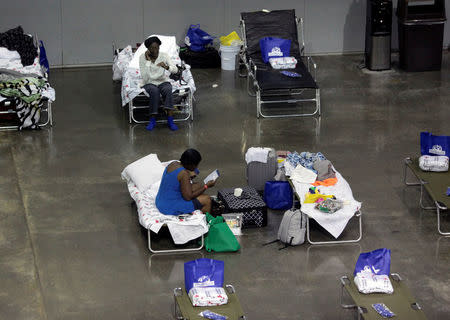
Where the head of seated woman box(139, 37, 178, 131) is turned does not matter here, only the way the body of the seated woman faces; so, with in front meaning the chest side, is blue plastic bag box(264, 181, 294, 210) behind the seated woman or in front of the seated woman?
in front

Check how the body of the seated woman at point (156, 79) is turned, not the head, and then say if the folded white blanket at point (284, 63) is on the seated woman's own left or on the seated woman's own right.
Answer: on the seated woman's own left

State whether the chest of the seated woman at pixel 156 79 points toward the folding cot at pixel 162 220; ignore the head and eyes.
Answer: yes

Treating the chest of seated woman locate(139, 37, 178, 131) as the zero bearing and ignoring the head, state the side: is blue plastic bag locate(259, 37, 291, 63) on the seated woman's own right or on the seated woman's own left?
on the seated woman's own left

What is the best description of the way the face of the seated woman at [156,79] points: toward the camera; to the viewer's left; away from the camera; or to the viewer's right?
toward the camera

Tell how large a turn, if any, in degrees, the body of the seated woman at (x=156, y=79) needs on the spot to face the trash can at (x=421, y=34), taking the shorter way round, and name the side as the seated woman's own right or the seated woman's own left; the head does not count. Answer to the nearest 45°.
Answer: approximately 135° to the seated woman's own left

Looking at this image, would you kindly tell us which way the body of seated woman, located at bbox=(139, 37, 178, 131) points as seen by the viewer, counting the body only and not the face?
toward the camera

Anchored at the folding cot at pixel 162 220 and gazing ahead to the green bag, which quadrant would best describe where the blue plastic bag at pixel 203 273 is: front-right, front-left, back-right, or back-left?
front-right

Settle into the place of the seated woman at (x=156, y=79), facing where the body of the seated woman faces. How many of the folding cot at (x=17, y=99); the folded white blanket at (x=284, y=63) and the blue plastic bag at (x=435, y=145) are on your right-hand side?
1

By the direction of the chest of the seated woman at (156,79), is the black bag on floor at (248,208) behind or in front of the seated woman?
in front

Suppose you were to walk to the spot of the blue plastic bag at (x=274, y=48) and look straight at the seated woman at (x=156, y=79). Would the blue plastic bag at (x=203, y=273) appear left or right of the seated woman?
left

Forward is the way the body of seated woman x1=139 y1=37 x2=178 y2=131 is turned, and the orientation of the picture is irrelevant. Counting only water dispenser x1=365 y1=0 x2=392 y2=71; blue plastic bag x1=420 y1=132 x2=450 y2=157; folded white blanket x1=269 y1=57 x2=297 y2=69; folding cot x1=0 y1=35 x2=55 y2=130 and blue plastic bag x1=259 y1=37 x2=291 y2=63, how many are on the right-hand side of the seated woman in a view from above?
1

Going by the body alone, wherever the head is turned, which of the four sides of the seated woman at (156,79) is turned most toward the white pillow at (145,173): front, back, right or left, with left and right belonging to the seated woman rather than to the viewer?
front

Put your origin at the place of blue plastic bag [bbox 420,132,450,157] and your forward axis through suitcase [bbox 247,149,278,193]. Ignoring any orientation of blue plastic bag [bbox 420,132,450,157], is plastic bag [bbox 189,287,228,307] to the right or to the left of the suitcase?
left

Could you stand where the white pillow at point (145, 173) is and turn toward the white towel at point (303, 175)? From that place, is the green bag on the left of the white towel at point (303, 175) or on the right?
right

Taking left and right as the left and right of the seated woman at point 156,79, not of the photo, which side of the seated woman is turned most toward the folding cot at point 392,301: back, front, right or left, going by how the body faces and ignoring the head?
front
